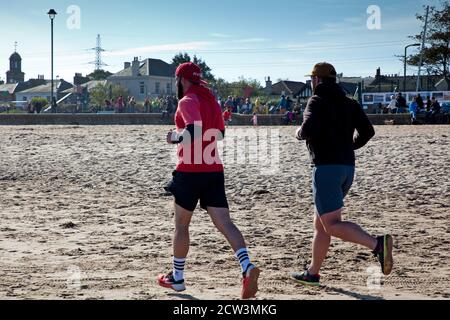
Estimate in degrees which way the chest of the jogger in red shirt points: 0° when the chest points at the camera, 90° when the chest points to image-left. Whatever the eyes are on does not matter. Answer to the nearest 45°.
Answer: approximately 135°

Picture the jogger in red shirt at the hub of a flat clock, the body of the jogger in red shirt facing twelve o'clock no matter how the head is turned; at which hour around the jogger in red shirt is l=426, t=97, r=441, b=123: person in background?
The person in background is roughly at 2 o'clock from the jogger in red shirt.
